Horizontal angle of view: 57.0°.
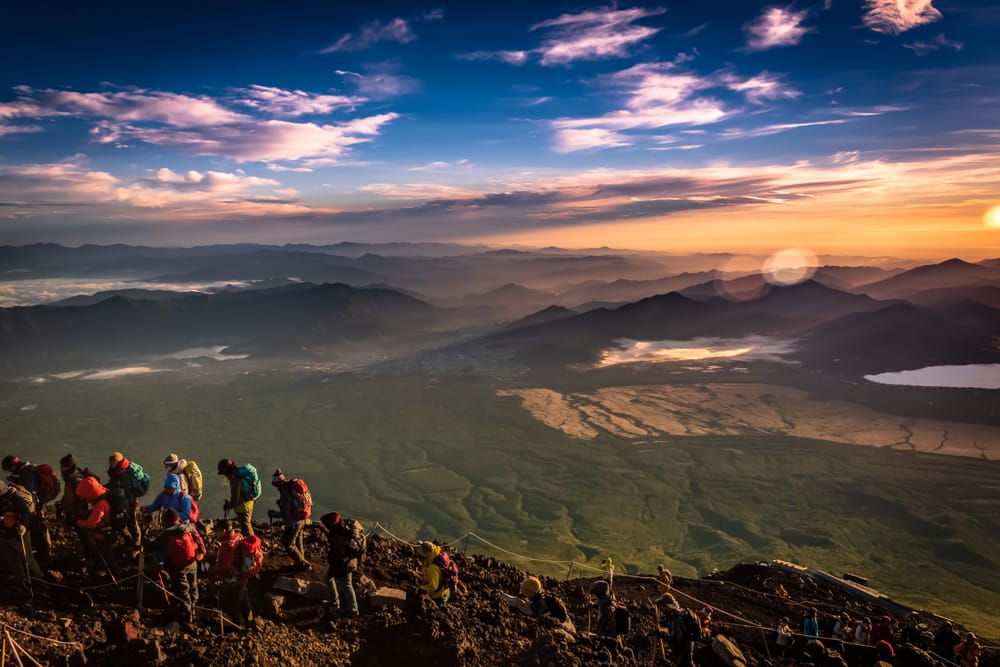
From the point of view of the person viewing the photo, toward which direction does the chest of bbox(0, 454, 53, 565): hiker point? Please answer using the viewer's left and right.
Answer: facing to the left of the viewer

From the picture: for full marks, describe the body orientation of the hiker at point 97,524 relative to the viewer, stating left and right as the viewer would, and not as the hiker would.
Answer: facing to the left of the viewer

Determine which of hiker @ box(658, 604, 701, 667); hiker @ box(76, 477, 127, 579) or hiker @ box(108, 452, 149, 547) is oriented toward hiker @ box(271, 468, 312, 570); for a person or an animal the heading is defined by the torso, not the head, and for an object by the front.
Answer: hiker @ box(658, 604, 701, 667)

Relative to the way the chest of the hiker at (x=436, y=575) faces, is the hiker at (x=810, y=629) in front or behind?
behind

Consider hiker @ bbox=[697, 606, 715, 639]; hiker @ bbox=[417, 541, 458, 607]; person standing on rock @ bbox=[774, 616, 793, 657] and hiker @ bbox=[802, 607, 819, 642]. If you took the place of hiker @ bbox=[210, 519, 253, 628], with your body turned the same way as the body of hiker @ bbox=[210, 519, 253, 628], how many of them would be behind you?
4

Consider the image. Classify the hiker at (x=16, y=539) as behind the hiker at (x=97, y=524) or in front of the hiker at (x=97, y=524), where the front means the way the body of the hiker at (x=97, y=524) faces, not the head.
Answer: in front
